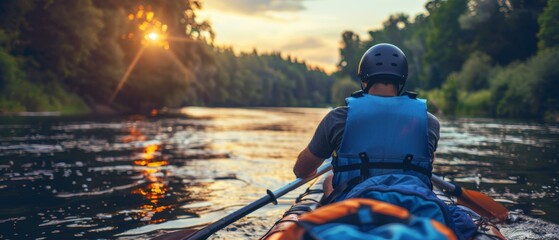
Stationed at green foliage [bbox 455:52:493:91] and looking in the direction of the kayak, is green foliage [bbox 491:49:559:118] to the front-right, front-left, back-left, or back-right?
front-left

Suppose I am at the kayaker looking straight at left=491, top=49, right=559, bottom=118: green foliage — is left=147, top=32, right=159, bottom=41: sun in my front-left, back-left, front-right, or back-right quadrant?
front-left

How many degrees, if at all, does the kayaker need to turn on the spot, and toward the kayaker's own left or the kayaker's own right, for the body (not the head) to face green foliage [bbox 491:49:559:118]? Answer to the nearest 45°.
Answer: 0° — they already face it

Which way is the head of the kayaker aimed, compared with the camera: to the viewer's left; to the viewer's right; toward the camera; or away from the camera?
away from the camera

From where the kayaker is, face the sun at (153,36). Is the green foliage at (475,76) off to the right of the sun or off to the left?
right

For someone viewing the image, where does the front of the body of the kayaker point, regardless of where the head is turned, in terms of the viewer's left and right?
facing away from the viewer

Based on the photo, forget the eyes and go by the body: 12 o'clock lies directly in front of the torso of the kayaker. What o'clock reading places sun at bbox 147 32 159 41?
The sun is roughly at 11 o'clock from the kayaker.

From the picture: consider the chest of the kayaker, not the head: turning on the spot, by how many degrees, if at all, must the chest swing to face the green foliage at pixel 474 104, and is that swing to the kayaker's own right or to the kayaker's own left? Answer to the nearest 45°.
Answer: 0° — they already face it

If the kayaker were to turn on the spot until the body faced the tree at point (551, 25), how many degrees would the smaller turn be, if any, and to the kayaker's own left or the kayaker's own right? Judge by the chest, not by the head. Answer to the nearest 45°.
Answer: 0° — they already face it

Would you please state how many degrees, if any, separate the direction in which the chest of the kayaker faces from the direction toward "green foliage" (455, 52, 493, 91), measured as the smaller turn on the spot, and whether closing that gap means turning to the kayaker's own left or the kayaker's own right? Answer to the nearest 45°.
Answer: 0° — they already face it

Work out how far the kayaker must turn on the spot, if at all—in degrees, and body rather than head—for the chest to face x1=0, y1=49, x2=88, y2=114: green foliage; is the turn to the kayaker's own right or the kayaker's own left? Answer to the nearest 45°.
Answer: approximately 45° to the kayaker's own left
